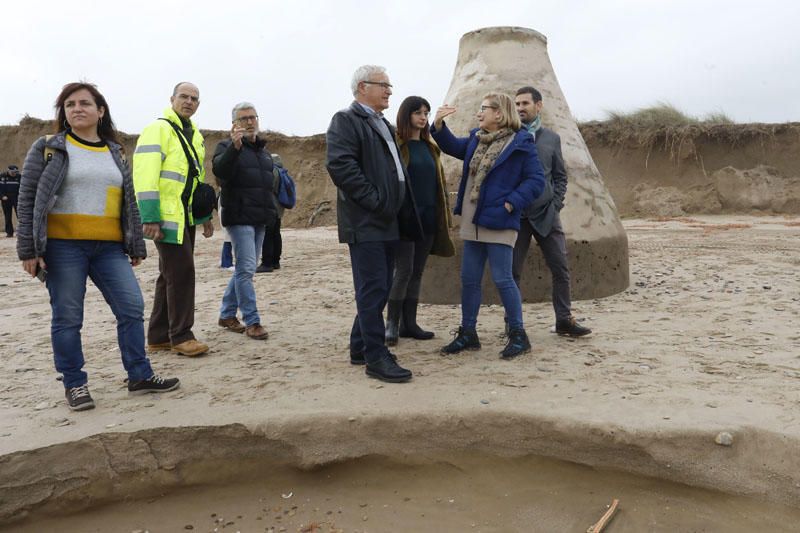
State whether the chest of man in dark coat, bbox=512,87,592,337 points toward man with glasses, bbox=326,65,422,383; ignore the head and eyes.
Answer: yes

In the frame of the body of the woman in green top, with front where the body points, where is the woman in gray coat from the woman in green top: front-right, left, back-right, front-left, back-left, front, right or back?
right

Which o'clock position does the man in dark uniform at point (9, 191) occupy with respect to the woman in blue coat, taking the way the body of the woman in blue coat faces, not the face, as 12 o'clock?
The man in dark uniform is roughly at 3 o'clock from the woman in blue coat.

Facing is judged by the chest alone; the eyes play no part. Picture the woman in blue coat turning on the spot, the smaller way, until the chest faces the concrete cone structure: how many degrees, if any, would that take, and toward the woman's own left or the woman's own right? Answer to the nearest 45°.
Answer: approximately 135° to the woman's own right

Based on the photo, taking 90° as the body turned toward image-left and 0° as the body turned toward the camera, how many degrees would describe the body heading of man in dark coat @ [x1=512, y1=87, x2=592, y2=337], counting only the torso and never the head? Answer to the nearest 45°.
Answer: approximately 45°

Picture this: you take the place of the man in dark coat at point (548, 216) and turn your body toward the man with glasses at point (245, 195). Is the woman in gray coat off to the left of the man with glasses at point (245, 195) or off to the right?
left

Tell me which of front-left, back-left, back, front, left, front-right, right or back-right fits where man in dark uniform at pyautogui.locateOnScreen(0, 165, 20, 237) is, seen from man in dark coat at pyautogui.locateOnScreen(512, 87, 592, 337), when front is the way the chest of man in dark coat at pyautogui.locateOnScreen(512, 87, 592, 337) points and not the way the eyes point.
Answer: right

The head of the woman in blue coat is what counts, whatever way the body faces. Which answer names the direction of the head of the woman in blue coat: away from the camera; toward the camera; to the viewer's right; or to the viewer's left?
to the viewer's left

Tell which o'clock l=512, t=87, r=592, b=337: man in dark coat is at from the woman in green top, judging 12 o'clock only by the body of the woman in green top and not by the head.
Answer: The man in dark coat is roughly at 10 o'clock from the woman in green top.

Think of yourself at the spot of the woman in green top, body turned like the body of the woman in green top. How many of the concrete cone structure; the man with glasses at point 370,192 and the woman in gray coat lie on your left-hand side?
1

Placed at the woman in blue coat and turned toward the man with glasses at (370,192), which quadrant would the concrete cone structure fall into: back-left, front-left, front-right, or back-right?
back-right

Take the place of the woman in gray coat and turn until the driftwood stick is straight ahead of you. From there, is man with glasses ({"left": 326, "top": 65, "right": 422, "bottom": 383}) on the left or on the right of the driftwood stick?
left

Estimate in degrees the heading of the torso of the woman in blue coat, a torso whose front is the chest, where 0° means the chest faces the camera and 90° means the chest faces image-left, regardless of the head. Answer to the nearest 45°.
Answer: approximately 45°

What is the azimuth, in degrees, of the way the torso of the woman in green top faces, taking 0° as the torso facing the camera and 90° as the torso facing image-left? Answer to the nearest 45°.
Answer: approximately 315°
